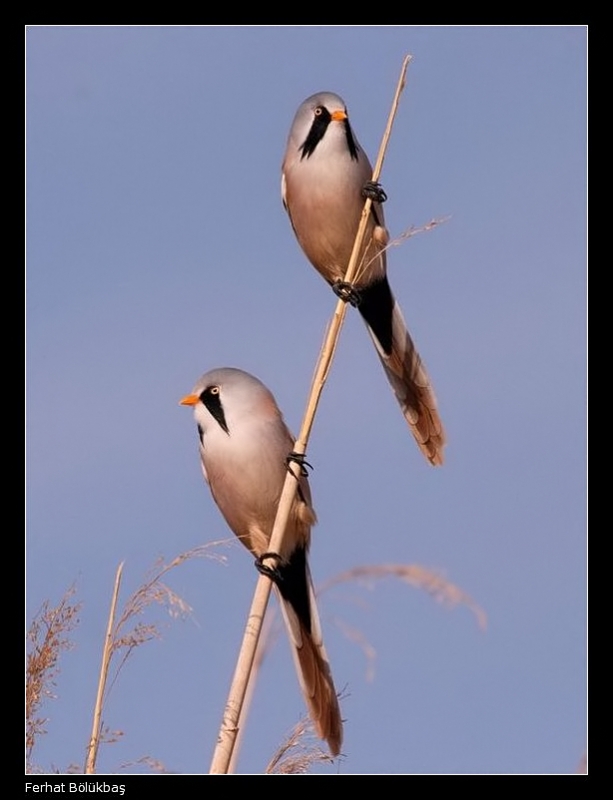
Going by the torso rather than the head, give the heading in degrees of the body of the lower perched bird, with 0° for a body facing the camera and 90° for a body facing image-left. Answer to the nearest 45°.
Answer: approximately 45°
